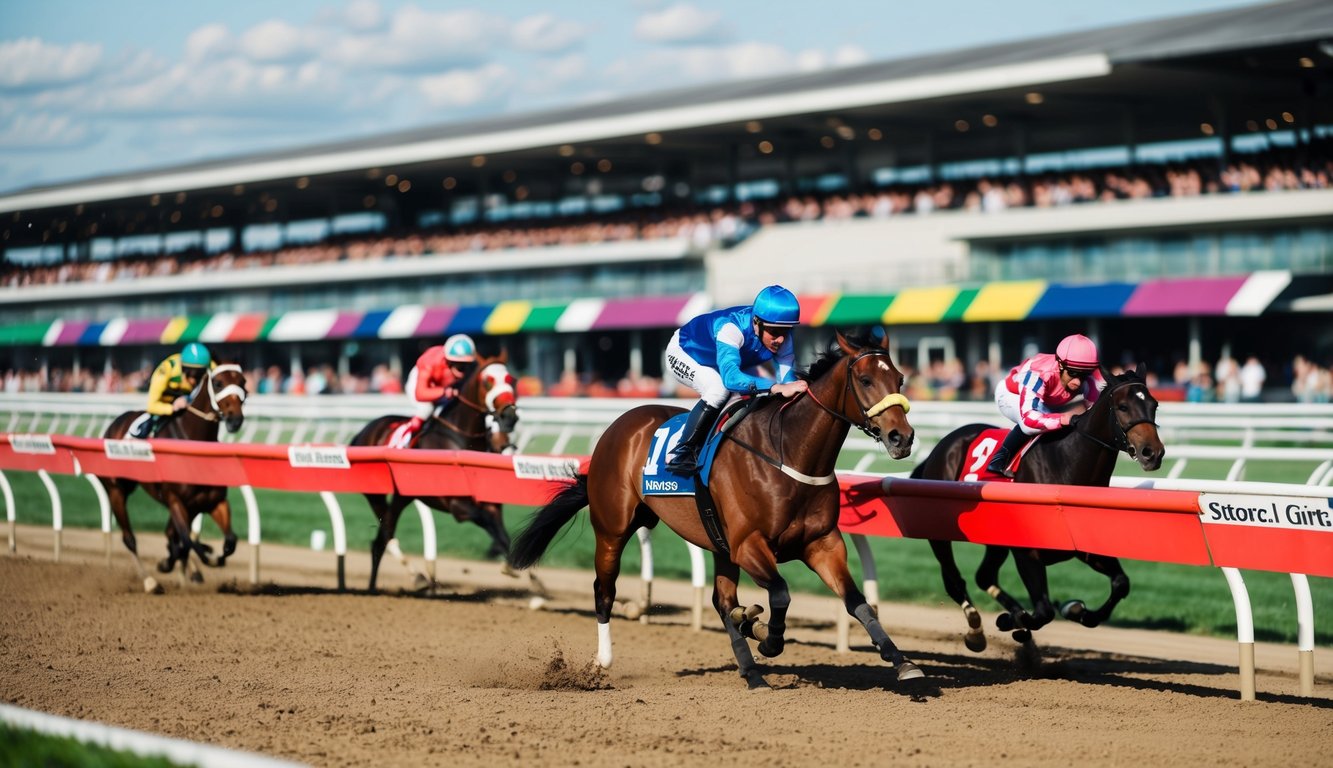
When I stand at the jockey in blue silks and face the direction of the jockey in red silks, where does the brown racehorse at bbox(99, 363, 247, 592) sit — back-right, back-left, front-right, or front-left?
front-left

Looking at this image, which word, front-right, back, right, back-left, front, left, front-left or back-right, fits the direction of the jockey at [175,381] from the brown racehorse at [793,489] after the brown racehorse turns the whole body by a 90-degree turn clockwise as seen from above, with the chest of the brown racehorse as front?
right

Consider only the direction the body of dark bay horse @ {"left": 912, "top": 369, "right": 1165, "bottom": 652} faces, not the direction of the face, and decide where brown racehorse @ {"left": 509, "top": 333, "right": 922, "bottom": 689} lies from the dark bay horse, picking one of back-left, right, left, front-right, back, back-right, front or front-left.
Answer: right

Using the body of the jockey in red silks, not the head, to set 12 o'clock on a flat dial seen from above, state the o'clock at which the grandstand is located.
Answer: The grandstand is roughly at 8 o'clock from the jockey in red silks.

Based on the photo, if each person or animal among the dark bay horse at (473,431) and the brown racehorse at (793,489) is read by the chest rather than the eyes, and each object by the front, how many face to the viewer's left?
0

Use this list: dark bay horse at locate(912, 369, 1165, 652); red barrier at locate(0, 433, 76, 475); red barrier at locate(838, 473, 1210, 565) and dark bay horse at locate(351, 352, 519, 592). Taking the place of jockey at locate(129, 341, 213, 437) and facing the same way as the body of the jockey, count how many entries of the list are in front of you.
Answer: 3

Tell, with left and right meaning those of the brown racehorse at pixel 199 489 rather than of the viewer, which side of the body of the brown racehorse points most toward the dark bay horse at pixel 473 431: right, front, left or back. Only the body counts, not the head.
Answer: front

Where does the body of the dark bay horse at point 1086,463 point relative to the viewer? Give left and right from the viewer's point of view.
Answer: facing the viewer and to the right of the viewer

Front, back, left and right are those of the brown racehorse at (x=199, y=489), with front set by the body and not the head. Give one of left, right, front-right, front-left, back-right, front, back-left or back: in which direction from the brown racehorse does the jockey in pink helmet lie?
front

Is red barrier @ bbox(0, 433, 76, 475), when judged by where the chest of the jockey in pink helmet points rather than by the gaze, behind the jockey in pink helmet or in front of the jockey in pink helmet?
behind

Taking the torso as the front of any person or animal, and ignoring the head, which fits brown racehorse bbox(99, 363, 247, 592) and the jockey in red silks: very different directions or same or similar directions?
same or similar directions

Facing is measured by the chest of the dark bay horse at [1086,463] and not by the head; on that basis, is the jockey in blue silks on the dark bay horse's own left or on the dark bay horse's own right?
on the dark bay horse's own right

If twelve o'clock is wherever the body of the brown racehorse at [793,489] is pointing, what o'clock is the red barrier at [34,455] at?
The red barrier is roughly at 6 o'clock from the brown racehorse.

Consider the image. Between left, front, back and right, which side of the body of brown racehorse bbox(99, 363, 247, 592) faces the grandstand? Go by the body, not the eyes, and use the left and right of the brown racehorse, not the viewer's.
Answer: left

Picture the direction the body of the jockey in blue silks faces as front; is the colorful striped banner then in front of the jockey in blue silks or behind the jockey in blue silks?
behind

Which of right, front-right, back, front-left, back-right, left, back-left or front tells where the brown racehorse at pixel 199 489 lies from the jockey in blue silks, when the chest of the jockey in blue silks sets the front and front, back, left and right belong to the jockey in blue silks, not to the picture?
back

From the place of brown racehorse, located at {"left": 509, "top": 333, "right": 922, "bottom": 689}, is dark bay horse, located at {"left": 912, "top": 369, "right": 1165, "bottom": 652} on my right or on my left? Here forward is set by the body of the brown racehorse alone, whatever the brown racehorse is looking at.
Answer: on my left
